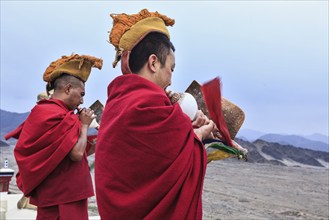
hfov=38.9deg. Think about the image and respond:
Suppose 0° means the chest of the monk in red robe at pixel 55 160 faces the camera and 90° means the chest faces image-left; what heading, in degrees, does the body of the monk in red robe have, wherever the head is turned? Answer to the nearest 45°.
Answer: approximately 270°

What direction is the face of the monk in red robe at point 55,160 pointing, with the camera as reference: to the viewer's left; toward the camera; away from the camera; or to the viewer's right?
to the viewer's right

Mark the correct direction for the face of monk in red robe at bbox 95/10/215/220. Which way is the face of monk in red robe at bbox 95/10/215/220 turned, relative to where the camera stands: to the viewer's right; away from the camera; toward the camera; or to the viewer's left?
to the viewer's right

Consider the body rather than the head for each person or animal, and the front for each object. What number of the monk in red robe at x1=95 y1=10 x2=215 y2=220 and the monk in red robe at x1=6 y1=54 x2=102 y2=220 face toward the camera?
0

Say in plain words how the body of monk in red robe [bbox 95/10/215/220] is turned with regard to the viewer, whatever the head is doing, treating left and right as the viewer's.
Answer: facing away from the viewer and to the right of the viewer

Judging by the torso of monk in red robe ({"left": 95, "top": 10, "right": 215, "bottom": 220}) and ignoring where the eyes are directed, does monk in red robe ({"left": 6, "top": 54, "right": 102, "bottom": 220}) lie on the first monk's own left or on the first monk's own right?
on the first monk's own left

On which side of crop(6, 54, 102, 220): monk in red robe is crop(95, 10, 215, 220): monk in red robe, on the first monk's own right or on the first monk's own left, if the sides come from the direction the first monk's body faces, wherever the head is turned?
on the first monk's own right
